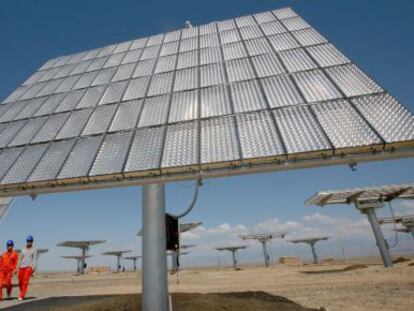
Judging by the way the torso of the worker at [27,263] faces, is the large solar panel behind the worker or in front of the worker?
in front

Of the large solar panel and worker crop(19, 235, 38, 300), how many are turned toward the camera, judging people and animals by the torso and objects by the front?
2

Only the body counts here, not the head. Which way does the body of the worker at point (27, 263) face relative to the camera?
toward the camera

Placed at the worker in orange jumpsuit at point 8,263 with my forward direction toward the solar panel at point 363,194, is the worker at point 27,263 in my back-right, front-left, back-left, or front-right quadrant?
front-right

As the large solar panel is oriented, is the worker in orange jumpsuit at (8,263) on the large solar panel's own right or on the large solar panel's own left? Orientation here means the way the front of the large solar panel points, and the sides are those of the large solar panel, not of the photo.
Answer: on the large solar panel's own right

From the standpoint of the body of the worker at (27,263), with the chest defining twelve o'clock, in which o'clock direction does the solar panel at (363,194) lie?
The solar panel is roughly at 9 o'clock from the worker.

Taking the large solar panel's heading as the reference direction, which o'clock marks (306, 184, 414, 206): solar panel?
The solar panel is roughly at 7 o'clock from the large solar panel.

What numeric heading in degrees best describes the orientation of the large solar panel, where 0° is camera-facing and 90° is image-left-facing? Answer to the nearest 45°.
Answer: approximately 0°

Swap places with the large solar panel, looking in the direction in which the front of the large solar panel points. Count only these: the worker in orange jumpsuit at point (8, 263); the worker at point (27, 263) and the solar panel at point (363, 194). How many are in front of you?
0
